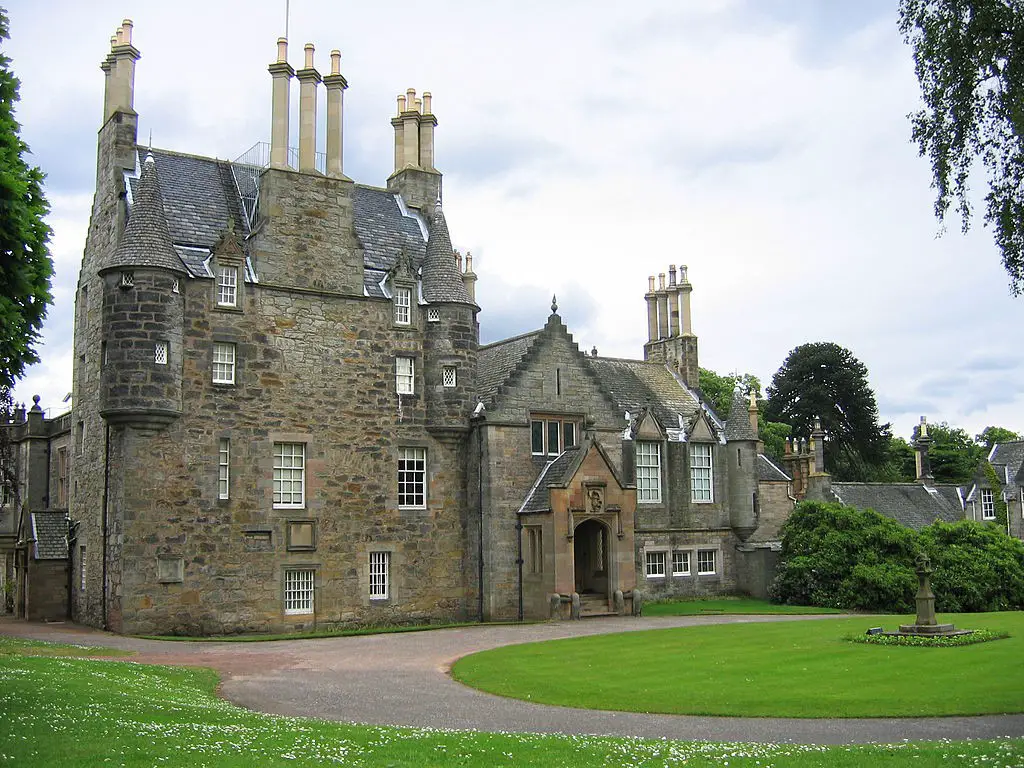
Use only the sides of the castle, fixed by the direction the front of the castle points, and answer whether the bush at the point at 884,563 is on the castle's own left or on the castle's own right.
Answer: on the castle's own left

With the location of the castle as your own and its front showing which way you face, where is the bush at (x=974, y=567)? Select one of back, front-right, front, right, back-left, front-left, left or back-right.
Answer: front-left

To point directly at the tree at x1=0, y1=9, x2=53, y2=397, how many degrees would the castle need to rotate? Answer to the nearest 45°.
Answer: approximately 45° to its right

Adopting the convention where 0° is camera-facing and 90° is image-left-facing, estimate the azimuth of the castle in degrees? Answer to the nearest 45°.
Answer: approximately 315°

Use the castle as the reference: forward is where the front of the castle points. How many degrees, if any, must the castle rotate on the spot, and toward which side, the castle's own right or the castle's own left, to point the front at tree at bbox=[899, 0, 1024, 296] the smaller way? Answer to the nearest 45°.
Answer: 0° — it already faces it

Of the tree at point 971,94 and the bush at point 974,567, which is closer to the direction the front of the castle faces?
the tree

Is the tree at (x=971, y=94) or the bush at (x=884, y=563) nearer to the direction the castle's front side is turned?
the tree
